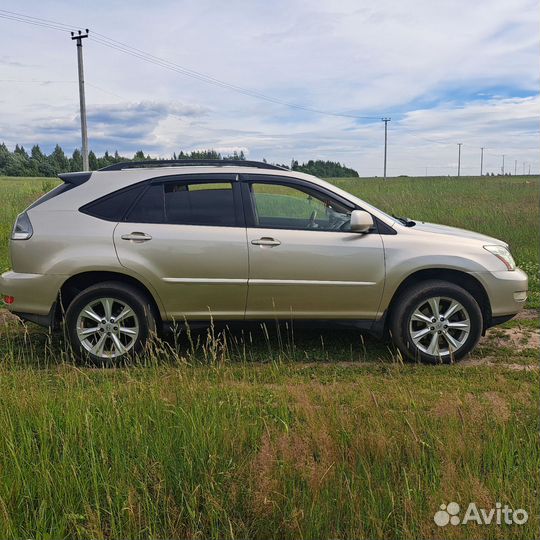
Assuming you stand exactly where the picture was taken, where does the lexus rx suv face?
facing to the right of the viewer

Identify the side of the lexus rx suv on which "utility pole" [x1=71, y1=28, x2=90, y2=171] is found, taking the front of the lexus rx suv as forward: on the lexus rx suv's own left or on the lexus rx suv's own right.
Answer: on the lexus rx suv's own left
